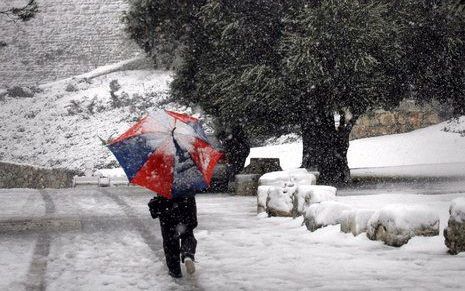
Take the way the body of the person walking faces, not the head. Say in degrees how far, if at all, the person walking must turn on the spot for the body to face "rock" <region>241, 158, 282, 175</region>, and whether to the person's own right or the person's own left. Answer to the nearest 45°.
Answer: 0° — they already face it

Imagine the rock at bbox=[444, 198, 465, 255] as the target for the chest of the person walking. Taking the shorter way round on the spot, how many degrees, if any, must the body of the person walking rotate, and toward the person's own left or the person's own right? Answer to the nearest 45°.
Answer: approximately 90° to the person's own right

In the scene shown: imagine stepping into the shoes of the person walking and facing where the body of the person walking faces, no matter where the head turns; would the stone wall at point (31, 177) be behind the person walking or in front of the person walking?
in front

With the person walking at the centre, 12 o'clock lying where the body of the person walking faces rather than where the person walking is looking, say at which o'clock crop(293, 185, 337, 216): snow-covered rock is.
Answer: The snow-covered rock is roughly at 1 o'clock from the person walking.

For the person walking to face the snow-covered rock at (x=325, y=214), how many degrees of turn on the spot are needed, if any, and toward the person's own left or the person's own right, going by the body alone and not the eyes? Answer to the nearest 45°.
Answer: approximately 45° to the person's own right

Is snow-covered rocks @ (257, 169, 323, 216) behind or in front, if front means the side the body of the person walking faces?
in front

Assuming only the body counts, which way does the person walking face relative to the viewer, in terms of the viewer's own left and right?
facing away from the viewer

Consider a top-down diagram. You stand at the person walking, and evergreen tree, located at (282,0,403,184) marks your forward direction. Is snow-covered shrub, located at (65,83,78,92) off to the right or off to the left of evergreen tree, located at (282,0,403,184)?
left

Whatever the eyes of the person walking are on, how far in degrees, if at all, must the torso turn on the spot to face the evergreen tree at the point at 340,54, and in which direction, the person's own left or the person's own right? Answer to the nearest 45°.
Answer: approximately 45° to the person's own right

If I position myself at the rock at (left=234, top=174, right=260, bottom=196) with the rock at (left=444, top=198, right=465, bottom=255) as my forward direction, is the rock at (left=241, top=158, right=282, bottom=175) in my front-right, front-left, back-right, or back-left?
back-left

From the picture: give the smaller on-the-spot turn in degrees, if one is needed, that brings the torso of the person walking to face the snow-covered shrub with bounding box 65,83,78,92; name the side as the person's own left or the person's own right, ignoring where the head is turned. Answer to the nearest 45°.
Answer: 0° — they already face it

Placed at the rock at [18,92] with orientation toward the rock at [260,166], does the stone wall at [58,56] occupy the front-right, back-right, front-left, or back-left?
back-left
